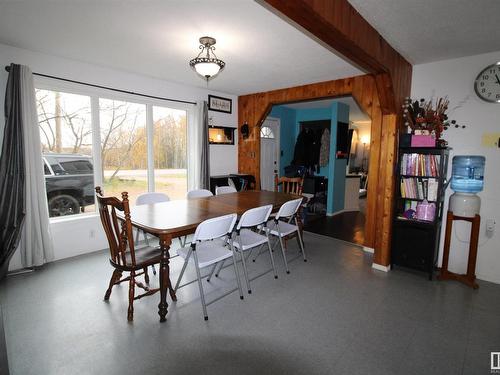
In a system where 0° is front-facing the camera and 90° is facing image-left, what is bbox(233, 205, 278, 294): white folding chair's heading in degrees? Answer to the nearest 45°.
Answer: approximately 135°

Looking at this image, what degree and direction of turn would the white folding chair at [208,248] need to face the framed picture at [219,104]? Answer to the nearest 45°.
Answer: approximately 45° to its right

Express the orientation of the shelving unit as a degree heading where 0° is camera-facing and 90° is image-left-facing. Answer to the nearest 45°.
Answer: approximately 45°

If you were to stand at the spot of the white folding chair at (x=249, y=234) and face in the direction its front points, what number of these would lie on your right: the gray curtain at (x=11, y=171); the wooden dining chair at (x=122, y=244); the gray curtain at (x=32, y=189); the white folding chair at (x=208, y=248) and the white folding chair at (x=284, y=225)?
1

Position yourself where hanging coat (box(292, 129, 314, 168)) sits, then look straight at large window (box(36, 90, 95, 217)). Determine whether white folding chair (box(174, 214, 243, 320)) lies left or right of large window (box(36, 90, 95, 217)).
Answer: left

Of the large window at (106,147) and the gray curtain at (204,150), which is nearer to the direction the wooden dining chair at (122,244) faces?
the gray curtain

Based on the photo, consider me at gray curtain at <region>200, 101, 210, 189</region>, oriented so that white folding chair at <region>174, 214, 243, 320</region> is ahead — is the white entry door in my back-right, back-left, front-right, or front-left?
back-left

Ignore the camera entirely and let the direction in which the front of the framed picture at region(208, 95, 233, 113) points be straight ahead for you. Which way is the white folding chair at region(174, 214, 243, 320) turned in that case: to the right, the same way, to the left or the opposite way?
the opposite way

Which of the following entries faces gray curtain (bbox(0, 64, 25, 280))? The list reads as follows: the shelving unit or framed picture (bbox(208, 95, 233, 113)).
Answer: the shelving unit

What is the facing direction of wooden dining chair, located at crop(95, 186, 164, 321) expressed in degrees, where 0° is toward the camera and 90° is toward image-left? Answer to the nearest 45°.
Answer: approximately 225°

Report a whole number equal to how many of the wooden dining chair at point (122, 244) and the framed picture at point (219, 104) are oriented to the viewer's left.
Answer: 0

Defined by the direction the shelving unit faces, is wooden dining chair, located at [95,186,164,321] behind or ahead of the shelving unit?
ahead

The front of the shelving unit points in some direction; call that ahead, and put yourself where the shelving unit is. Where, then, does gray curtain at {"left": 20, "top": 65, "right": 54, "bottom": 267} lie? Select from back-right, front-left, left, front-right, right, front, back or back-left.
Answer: front

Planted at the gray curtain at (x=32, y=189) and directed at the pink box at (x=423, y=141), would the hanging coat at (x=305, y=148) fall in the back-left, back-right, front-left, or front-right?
front-left

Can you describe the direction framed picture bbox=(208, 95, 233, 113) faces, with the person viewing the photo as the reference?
facing the viewer and to the right of the viewer
